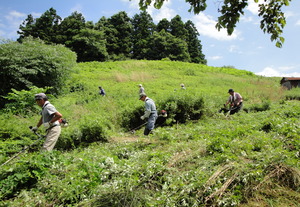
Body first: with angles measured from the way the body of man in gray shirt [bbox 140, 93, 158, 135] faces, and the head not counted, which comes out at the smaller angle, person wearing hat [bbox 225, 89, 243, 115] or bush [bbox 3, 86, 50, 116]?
the bush

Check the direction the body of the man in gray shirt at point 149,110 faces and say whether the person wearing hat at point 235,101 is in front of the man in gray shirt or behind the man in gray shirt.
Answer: behind

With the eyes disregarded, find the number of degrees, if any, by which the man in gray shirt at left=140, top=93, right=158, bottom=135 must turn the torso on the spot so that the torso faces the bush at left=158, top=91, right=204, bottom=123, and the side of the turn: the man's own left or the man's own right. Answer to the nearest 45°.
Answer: approximately 135° to the man's own right

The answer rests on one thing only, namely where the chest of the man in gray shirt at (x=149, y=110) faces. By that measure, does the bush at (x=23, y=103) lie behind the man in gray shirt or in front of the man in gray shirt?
in front

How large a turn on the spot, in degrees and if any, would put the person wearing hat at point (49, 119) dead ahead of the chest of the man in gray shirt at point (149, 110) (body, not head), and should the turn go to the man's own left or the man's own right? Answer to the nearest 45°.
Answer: approximately 45° to the man's own left

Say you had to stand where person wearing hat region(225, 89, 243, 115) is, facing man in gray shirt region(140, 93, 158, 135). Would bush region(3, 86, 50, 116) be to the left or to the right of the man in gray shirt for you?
right

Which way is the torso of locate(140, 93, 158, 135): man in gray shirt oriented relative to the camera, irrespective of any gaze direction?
to the viewer's left

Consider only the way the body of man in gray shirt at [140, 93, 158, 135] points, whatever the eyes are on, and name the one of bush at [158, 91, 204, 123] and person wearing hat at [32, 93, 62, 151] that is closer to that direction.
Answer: the person wearing hat
